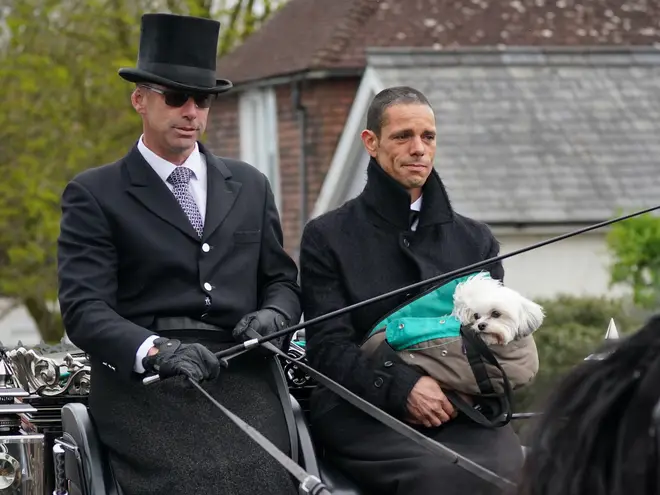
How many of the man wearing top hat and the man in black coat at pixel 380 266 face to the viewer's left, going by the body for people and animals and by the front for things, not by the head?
0

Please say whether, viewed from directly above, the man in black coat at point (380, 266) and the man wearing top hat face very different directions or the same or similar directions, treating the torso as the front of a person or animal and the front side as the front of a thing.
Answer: same or similar directions

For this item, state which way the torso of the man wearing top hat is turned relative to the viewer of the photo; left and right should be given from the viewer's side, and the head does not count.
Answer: facing the viewer and to the right of the viewer

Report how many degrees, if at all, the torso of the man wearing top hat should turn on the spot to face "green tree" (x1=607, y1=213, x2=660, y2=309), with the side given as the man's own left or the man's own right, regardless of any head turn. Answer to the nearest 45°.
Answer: approximately 90° to the man's own left

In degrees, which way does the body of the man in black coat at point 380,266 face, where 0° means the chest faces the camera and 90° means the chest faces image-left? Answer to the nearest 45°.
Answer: approximately 315°

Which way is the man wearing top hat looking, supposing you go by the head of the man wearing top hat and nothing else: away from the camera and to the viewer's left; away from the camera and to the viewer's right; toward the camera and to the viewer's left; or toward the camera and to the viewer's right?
toward the camera and to the viewer's right

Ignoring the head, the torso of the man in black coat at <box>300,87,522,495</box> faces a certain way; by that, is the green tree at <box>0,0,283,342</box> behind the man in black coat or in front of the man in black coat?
behind

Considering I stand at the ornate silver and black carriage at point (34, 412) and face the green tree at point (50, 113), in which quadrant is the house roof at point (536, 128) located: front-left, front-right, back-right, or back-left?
front-right

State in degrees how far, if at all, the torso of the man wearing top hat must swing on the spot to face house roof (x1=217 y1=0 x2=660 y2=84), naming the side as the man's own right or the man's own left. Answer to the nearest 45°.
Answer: approximately 135° to the man's own left
